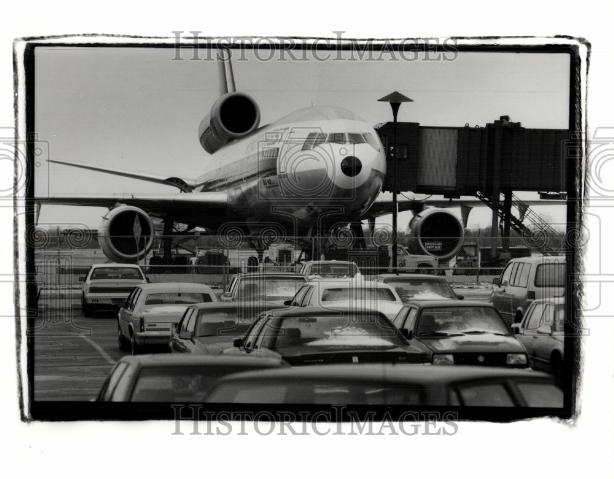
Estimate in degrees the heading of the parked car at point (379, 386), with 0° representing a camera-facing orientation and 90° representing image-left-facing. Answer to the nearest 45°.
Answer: approximately 225°

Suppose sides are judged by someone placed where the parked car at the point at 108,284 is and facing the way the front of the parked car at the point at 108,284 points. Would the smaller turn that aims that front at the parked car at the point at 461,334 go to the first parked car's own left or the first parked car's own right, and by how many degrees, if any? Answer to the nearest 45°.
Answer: approximately 135° to the first parked car's own right

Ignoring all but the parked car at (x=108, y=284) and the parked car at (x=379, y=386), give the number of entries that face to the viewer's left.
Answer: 0

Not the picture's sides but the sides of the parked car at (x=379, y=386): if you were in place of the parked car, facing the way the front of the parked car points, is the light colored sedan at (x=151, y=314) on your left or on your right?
on your left

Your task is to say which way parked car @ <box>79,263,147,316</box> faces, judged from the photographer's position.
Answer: facing away from the viewer
